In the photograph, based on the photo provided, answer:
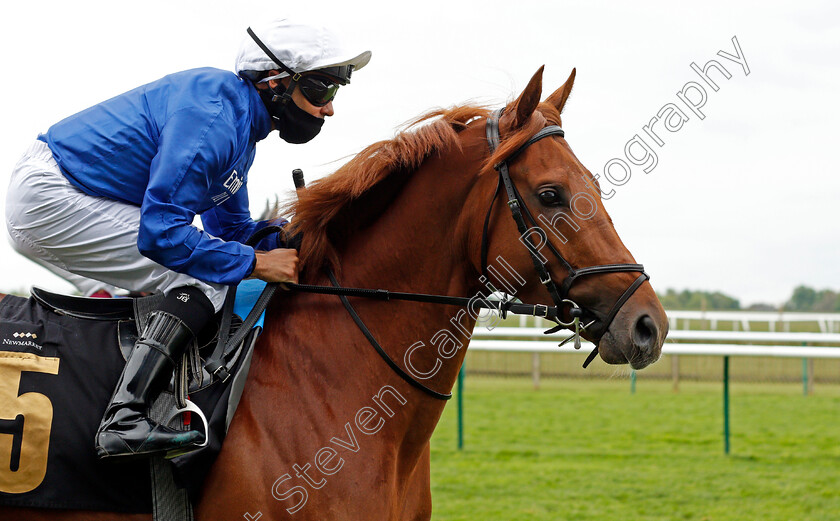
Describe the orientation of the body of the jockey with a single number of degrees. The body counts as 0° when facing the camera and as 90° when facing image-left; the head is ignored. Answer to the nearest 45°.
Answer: approximately 270°

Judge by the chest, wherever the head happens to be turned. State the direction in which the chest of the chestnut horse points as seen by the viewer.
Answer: to the viewer's right
